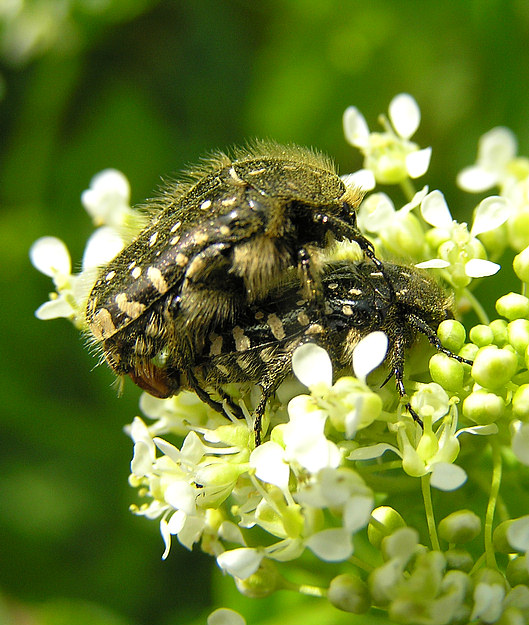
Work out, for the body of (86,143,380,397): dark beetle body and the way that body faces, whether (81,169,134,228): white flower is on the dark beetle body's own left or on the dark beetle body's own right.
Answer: on the dark beetle body's own left

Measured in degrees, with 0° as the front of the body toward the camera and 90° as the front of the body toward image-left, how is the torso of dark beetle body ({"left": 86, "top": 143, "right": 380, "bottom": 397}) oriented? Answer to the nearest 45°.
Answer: approximately 270°

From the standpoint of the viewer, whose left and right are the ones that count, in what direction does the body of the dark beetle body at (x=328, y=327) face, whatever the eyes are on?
facing to the right of the viewer

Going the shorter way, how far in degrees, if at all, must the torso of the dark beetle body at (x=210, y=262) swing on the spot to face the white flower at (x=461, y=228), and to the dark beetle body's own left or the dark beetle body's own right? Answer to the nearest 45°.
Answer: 0° — it already faces it

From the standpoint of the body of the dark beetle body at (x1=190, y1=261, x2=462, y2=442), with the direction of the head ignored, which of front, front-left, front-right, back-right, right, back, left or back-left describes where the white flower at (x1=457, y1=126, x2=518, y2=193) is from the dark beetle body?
front-left

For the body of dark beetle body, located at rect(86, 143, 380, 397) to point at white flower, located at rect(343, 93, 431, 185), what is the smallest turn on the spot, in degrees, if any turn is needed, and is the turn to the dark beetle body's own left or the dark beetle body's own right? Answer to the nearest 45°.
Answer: approximately 45° to the dark beetle body's own left
